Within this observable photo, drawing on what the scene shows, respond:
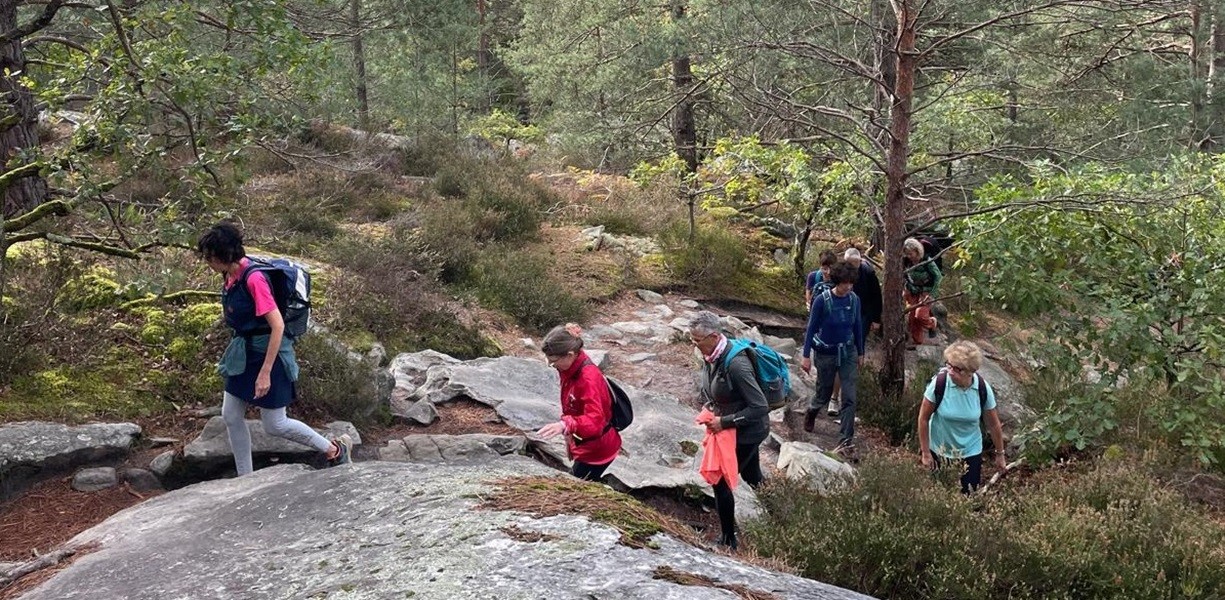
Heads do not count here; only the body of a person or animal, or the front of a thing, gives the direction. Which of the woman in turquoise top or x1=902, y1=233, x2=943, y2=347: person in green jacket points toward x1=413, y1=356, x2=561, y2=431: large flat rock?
the person in green jacket

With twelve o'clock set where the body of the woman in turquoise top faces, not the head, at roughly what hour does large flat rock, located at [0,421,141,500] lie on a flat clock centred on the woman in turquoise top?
The large flat rock is roughly at 2 o'clock from the woman in turquoise top.

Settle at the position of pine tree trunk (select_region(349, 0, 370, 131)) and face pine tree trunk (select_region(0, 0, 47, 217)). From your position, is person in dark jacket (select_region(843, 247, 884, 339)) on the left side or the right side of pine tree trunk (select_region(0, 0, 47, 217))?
left

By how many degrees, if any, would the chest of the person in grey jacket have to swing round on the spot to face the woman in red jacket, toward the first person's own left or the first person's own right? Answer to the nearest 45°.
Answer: approximately 45° to the first person's own right

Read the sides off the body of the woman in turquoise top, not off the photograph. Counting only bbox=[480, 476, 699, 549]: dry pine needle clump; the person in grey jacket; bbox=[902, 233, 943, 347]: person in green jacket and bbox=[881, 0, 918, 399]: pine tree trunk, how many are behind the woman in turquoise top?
2

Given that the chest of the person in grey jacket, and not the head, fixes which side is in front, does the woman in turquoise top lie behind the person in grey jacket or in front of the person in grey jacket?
behind

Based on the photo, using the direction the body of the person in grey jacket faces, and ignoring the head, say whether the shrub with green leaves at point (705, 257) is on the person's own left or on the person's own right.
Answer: on the person's own right

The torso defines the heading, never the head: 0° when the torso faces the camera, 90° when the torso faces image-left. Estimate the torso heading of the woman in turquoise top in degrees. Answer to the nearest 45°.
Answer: approximately 0°

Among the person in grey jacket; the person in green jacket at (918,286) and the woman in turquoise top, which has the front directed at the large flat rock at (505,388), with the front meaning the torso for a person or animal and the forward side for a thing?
the person in green jacket

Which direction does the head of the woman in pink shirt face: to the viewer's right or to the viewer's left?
to the viewer's left
